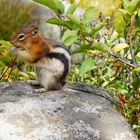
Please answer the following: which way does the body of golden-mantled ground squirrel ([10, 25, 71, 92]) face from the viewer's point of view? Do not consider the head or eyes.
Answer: to the viewer's left
